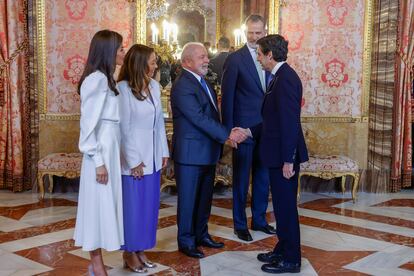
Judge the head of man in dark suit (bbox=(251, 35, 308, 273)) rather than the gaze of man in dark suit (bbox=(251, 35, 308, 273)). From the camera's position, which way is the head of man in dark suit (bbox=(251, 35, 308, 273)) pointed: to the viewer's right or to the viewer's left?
to the viewer's left

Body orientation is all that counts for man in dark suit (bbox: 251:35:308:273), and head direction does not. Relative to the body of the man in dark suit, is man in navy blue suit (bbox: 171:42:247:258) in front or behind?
in front

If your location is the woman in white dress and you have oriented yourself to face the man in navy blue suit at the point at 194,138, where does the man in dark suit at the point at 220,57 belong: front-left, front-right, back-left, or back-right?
front-left

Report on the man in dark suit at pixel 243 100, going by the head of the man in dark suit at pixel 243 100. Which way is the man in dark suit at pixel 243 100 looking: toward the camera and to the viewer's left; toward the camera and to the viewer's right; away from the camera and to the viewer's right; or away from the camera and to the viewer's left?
toward the camera and to the viewer's right

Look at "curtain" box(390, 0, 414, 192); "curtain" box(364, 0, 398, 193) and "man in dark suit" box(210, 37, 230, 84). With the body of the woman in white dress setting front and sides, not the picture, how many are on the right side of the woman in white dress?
0

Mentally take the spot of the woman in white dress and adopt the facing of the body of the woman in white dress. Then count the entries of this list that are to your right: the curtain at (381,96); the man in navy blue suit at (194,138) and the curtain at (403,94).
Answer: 0

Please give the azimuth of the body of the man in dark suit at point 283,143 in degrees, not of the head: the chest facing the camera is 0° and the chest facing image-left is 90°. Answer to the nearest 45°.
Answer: approximately 90°

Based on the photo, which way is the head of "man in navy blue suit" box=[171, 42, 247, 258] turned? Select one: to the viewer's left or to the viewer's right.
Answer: to the viewer's right
